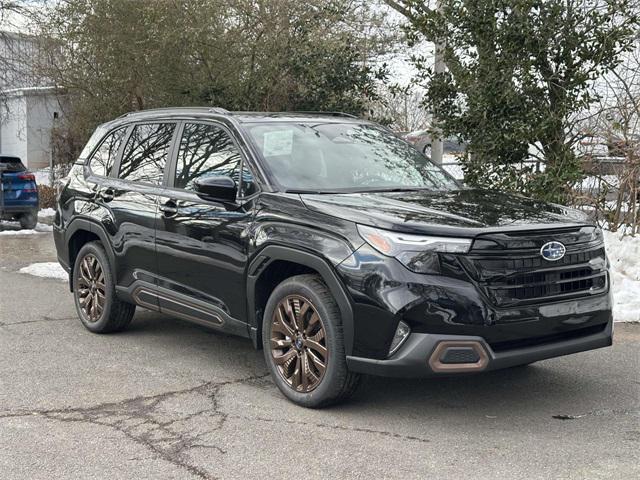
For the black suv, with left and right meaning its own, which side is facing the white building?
back

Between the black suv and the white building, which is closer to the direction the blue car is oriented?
the white building

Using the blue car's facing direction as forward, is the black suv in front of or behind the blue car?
behind

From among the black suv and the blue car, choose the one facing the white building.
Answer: the blue car

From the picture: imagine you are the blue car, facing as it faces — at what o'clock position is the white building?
The white building is roughly at 12 o'clock from the blue car.

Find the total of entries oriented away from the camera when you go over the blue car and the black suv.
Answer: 1

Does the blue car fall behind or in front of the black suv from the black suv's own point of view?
behind

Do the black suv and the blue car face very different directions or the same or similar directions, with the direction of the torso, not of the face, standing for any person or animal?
very different directions

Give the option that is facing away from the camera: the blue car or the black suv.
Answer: the blue car

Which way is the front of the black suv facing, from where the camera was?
facing the viewer and to the right of the viewer

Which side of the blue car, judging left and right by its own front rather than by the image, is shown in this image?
back
